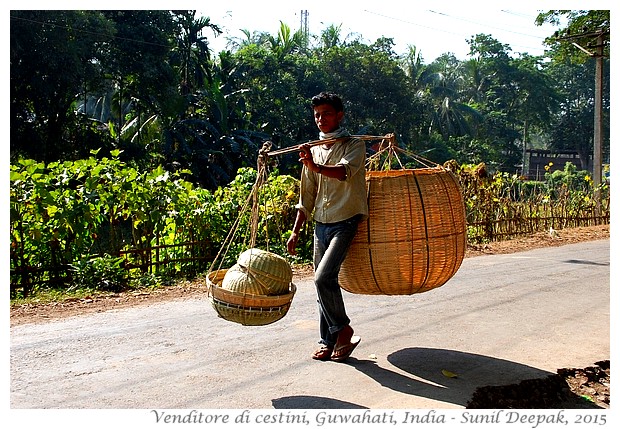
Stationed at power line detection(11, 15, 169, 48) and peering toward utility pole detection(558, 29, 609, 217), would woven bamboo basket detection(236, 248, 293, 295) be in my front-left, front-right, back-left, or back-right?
front-right

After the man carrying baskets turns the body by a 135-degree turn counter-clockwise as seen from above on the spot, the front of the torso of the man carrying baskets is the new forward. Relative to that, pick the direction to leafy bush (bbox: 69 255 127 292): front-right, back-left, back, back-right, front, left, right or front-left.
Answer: back-left

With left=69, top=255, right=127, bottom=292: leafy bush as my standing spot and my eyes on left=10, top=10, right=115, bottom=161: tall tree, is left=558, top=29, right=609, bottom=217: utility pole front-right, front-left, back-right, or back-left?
front-right

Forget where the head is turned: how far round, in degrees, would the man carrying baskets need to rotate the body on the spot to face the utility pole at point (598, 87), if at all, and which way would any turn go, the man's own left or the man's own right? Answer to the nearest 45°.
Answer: approximately 180°

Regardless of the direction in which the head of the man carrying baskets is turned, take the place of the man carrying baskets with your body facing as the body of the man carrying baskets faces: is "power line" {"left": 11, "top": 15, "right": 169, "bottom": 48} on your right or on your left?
on your right
